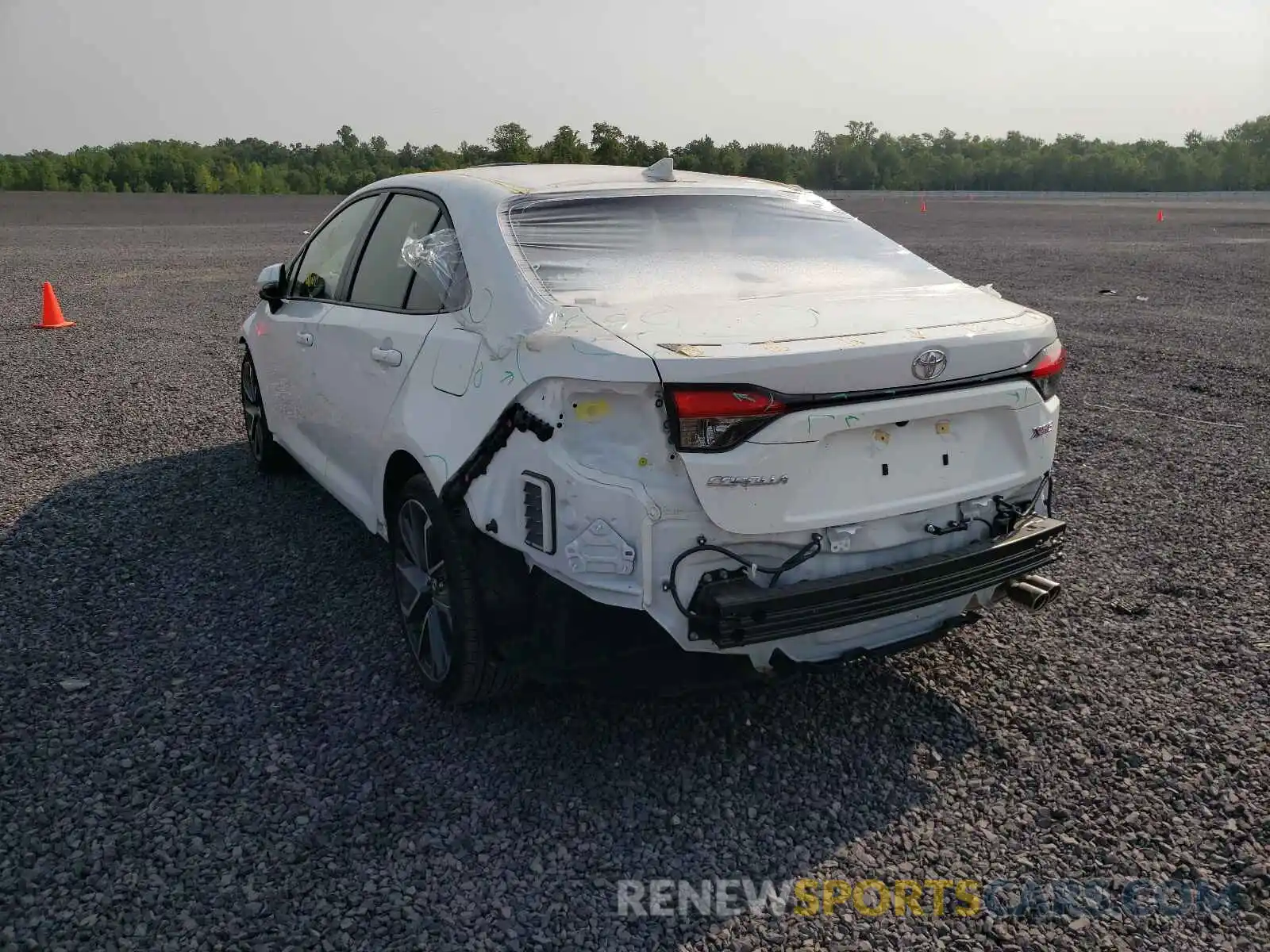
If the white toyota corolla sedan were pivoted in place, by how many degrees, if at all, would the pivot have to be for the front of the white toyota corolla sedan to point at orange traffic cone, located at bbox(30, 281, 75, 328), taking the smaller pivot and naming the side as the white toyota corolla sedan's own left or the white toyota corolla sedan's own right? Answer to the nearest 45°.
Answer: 0° — it already faces it

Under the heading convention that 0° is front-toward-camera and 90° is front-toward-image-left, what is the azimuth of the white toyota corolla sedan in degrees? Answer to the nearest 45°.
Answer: approximately 135°
